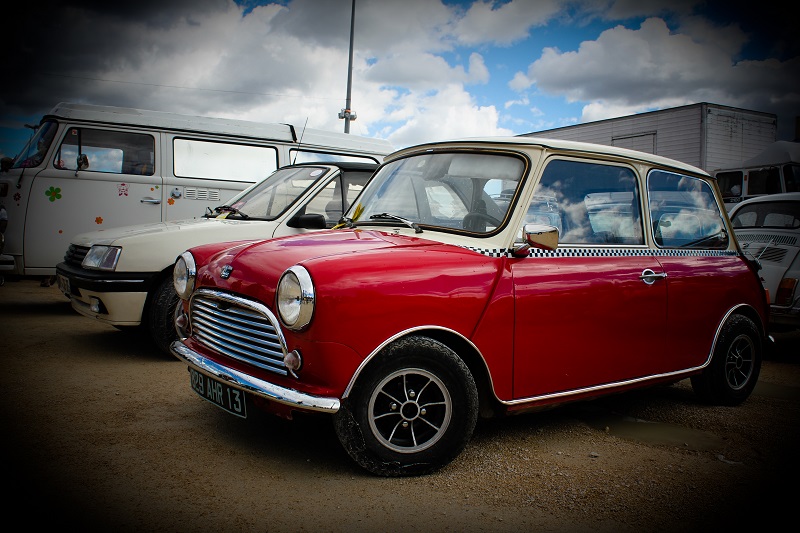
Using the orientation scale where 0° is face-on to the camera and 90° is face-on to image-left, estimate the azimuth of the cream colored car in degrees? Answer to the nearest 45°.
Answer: approximately 45°

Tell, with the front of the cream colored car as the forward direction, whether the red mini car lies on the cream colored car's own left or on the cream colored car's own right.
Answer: on the cream colored car's own left

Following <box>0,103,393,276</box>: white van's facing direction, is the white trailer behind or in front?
behind

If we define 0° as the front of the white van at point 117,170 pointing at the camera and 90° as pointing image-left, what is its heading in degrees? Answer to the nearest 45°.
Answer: approximately 45°

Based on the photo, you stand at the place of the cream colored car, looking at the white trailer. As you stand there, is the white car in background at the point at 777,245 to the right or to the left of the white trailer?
right

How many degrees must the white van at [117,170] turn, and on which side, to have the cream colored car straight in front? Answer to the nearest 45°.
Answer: approximately 45° to its left

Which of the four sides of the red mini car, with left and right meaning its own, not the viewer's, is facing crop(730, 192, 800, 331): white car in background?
back

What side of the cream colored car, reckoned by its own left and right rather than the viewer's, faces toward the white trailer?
back

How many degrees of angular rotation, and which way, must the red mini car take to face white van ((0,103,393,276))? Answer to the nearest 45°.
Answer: approximately 90° to its right

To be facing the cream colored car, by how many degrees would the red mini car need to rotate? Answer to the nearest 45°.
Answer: approximately 90° to its right
